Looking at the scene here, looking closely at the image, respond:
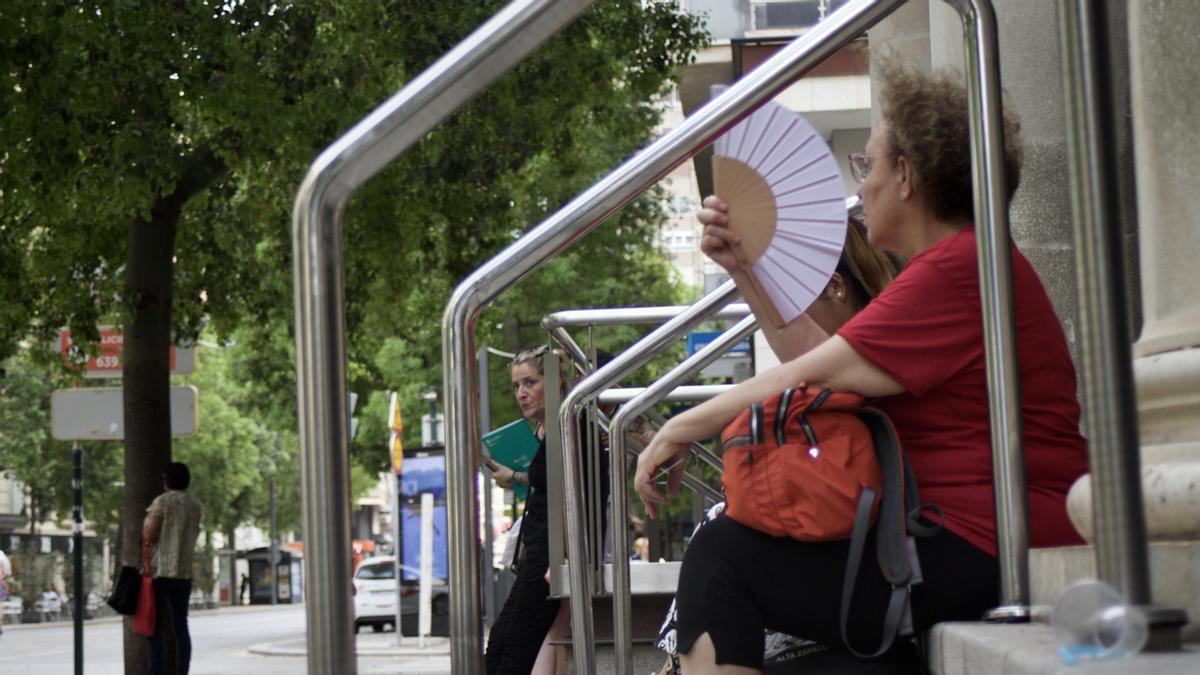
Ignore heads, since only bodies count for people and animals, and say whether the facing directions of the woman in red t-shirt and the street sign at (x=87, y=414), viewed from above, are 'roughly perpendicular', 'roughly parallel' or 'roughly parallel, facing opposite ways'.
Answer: roughly perpendicular

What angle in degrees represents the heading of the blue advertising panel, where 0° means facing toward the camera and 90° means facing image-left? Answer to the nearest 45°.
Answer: approximately 0°

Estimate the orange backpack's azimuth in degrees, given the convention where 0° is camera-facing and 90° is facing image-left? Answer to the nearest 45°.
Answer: approximately 90°

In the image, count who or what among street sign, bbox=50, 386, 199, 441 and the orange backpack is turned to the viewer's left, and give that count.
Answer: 1

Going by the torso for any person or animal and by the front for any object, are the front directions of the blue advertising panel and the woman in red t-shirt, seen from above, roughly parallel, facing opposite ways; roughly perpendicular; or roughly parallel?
roughly perpendicular

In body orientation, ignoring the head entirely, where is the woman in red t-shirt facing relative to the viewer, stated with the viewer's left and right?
facing to the left of the viewer

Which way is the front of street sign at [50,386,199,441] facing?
away from the camera

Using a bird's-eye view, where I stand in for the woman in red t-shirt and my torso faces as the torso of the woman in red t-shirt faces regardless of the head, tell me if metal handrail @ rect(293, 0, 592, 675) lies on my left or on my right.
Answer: on my left

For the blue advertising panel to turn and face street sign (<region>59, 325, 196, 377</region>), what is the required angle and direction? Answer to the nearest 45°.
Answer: approximately 45° to its right

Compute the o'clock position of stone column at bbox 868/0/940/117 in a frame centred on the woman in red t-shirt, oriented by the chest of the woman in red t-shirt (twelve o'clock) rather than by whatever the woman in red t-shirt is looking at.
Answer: The stone column is roughly at 3 o'clock from the woman in red t-shirt.

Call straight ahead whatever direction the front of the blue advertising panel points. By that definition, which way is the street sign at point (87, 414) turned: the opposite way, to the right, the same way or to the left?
the opposite way

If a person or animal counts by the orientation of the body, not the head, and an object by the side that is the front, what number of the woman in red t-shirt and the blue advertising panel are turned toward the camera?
1
